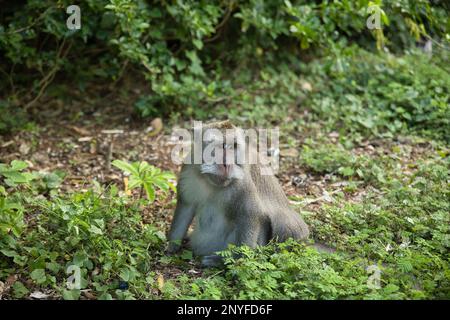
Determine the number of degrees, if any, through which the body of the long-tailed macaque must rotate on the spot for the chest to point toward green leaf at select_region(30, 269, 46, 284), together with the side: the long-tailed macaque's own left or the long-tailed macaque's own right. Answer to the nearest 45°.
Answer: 0° — it already faces it

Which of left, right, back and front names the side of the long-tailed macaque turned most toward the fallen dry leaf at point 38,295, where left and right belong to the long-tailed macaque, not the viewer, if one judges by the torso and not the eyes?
front

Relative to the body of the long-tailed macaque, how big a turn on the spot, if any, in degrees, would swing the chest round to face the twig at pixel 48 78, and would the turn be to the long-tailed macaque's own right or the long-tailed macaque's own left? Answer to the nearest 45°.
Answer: approximately 90° to the long-tailed macaque's own right

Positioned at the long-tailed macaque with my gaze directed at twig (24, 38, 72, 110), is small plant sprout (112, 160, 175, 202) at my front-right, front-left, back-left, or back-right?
front-left

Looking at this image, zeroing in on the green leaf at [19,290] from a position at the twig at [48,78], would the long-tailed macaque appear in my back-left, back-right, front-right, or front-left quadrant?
front-left

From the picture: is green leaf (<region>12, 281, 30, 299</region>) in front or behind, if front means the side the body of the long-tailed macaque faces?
in front

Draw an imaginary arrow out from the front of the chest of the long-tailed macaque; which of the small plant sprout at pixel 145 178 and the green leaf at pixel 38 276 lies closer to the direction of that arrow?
the green leaf

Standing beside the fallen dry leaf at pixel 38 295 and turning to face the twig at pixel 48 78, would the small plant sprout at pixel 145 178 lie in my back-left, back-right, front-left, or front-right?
front-right

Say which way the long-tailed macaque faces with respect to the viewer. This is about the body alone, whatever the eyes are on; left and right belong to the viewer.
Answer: facing the viewer and to the left of the viewer

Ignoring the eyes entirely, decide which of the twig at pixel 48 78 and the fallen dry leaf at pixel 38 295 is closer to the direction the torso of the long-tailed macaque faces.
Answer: the fallen dry leaf
